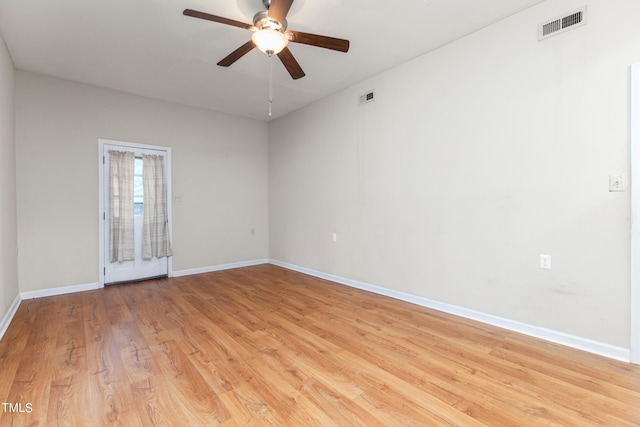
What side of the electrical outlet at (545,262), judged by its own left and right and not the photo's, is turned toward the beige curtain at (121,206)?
right

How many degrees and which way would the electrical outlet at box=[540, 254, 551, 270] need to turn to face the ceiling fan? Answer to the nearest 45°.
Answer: approximately 45° to its right

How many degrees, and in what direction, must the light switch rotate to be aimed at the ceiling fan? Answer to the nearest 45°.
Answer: approximately 45° to its right

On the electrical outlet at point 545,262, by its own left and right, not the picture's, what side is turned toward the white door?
right

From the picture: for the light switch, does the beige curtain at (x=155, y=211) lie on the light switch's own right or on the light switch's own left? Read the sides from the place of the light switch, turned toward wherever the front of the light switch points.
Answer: on the light switch's own right

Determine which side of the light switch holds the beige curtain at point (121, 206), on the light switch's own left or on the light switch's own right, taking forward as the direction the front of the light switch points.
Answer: on the light switch's own right
